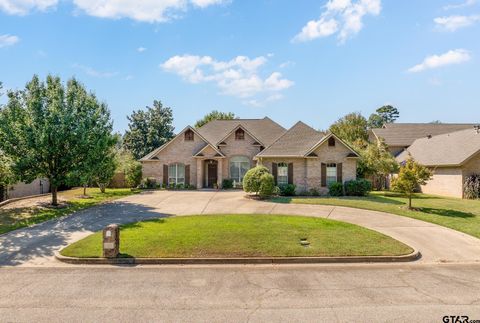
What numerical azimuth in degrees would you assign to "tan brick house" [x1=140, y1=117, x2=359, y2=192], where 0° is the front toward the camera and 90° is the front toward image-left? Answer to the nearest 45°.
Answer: approximately 0°

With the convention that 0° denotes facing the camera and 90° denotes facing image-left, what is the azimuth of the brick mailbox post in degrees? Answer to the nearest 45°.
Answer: approximately 0°

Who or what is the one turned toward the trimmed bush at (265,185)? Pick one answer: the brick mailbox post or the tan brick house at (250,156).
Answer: the tan brick house

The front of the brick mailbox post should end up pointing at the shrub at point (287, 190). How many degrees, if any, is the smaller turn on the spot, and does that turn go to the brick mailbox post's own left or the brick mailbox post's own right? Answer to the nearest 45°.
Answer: approximately 135° to the brick mailbox post's own left

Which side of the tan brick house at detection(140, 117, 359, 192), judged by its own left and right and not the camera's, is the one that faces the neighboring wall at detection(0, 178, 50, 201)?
right

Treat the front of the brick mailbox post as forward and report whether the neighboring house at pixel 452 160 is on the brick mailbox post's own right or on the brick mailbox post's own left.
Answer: on the brick mailbox post's own left

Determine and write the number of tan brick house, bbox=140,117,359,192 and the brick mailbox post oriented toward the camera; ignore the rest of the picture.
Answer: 2
